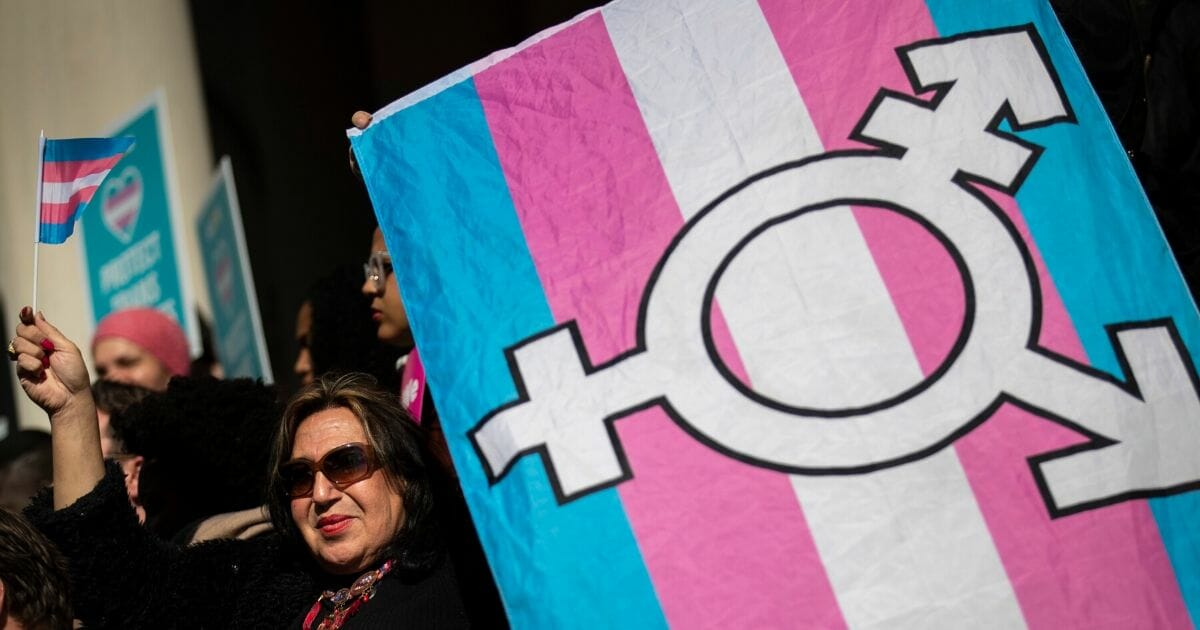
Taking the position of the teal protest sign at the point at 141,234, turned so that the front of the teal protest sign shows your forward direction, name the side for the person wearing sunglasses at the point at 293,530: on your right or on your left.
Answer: on your left

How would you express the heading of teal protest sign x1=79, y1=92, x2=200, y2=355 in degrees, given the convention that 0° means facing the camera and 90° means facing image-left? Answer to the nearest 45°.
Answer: approximately 45°

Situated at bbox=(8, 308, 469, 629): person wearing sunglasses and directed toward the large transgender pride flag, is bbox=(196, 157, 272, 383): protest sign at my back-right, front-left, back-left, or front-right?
back-left

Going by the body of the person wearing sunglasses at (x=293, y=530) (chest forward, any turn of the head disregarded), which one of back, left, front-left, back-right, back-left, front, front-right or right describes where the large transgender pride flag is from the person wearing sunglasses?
left

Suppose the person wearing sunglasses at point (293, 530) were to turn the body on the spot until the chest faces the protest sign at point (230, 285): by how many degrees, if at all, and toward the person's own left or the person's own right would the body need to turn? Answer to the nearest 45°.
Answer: approximately 135° to the person's own right

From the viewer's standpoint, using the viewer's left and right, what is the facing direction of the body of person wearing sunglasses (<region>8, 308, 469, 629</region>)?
facing the viewer and to the left of the viewer

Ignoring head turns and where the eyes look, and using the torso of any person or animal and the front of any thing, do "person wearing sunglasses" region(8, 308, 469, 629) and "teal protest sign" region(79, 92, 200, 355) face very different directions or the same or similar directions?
same or similar directions

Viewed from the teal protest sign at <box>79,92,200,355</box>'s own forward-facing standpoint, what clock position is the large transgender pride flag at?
The large transgender pride flag is roughly at 10 o'clock from the teal protest sign.

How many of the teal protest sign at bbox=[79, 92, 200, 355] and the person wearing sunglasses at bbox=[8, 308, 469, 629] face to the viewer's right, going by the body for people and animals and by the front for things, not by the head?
0

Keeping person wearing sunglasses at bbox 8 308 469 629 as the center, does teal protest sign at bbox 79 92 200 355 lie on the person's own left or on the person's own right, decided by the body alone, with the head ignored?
on the person's own right
